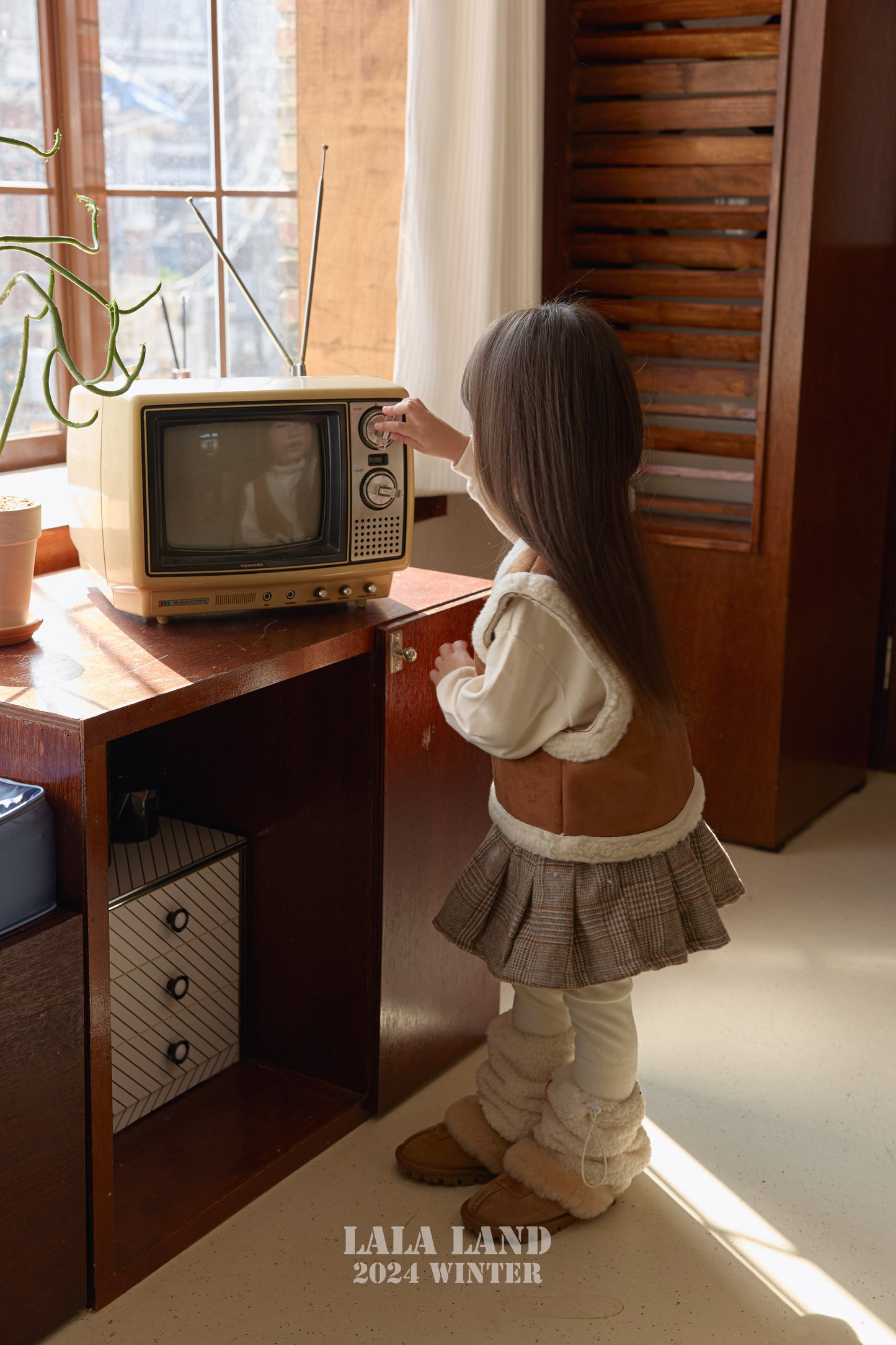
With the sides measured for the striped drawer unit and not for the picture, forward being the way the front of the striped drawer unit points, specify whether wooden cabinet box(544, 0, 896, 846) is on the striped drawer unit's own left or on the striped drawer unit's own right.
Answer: on the striped drawer unit's own left

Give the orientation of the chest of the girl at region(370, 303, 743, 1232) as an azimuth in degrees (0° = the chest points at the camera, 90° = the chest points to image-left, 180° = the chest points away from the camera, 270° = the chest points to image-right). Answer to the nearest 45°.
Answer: approximately 90°

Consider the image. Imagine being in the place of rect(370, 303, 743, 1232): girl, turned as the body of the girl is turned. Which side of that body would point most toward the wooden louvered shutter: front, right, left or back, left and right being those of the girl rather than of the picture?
right

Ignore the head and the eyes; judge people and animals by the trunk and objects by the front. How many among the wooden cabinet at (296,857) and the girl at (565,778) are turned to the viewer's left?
1

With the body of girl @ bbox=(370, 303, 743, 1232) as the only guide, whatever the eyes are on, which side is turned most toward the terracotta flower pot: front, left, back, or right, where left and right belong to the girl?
front

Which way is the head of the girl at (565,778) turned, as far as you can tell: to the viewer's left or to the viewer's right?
to the viewer's left

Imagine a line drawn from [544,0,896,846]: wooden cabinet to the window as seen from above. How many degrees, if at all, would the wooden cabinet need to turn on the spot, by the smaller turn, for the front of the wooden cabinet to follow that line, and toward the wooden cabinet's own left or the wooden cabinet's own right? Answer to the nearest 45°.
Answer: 0° — it already faces it

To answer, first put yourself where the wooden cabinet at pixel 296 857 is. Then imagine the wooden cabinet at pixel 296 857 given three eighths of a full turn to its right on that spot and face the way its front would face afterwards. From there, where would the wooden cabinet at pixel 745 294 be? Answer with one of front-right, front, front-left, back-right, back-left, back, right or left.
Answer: back-right
